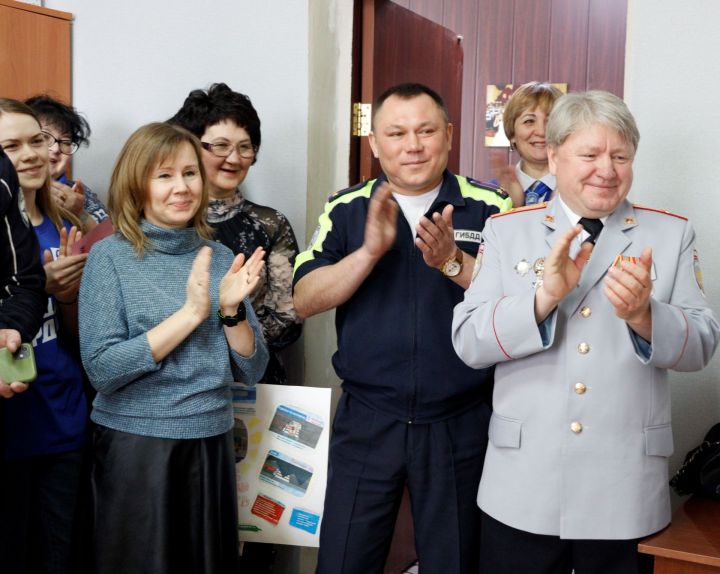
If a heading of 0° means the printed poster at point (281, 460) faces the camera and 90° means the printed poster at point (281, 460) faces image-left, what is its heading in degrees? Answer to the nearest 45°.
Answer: approximately 0°

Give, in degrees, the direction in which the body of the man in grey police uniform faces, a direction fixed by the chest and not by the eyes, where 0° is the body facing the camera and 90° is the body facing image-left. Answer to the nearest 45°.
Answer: approximately 0°

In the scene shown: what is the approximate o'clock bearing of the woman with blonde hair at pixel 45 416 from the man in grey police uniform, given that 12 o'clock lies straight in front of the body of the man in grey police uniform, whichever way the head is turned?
The woman with blonde hair is roughly at 3 o'clock from the man in grey police uniform.

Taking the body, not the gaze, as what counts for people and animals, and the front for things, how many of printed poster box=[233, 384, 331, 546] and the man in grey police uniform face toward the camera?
2

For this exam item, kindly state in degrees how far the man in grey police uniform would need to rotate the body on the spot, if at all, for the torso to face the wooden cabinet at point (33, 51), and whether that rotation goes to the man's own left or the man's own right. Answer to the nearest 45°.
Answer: approximately 135° to the man's own right

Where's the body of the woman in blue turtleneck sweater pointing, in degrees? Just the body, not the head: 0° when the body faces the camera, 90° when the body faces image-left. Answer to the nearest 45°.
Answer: approximately 315°
